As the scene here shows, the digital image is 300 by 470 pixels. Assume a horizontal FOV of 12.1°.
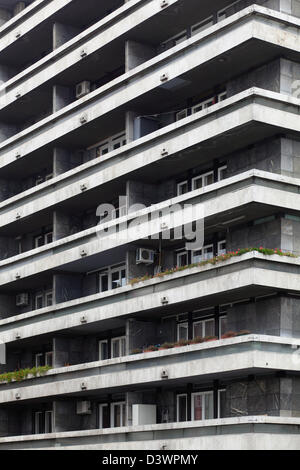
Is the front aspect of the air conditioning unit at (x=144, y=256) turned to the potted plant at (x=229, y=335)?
no

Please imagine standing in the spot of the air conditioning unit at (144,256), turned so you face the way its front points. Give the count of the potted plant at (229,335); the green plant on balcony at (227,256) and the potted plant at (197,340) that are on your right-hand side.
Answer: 0

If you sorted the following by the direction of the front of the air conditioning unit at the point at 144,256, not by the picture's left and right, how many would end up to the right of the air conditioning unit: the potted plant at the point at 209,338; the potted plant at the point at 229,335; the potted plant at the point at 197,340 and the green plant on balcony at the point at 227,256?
0

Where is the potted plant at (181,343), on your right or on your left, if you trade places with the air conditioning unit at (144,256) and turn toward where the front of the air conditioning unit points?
on your left
